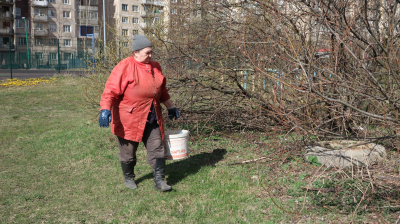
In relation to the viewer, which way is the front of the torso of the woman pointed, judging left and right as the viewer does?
facing the viewer and to the right of the viewer
